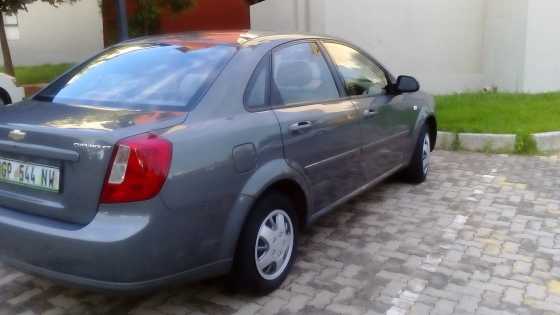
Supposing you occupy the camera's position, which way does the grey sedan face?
facing away from the viewer and to the right of the viewer
